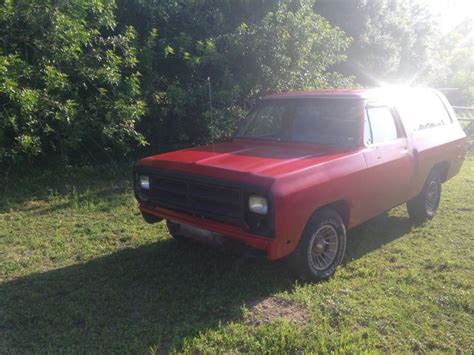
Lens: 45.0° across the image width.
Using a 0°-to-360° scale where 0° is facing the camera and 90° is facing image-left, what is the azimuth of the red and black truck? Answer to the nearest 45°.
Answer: approximately 45°

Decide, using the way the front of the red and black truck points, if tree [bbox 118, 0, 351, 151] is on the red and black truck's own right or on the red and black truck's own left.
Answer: on the red and black truck's own right

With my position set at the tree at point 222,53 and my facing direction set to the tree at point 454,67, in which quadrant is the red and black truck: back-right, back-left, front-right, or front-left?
back-right

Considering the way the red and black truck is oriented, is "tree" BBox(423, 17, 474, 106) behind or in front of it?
behind
